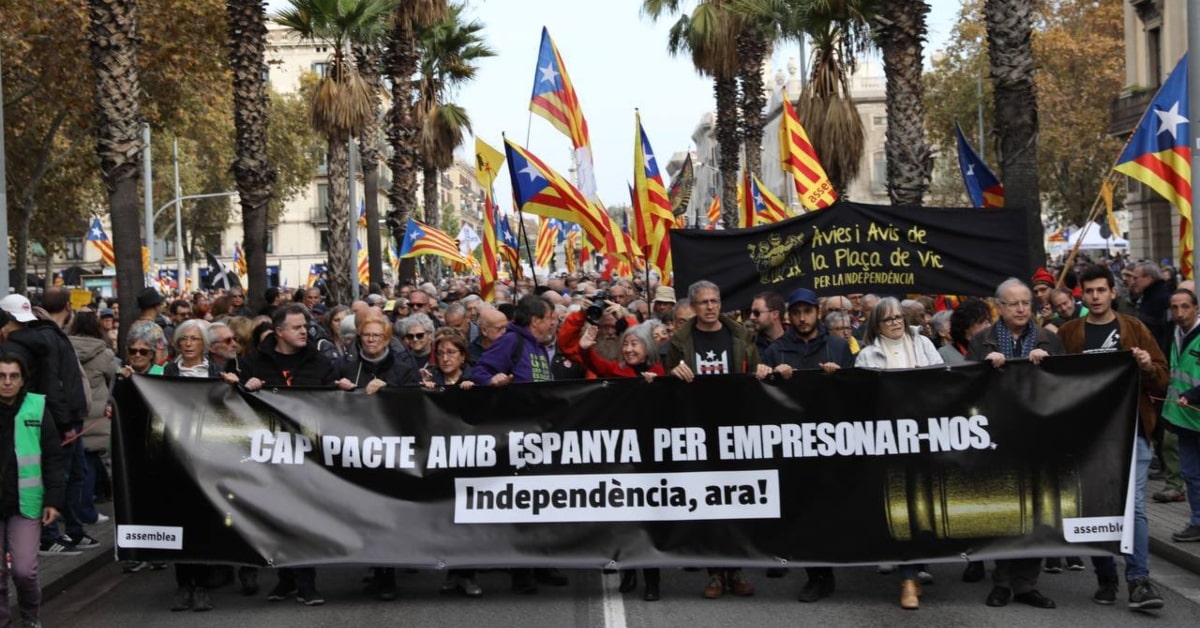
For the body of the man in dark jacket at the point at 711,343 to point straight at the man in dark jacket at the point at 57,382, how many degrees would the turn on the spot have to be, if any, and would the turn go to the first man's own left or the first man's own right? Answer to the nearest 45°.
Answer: approximately 90° to the first man's own right

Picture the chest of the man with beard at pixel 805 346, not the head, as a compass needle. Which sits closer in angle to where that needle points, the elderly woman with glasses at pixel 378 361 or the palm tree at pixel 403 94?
the elderly woman with glasses

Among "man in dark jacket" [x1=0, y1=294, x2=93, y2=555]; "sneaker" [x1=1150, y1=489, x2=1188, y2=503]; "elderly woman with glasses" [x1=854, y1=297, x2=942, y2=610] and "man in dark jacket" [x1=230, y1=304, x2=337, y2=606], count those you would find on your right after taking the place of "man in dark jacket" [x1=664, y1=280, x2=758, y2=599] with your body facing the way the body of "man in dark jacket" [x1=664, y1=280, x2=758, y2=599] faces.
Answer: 2

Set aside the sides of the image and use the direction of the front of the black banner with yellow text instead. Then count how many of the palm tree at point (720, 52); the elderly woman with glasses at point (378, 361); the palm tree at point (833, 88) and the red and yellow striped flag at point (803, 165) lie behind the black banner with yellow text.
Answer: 3

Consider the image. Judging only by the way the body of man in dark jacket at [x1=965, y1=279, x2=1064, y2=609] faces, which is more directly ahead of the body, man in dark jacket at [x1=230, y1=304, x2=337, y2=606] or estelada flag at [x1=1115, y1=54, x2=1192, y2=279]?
the man in dark jacket

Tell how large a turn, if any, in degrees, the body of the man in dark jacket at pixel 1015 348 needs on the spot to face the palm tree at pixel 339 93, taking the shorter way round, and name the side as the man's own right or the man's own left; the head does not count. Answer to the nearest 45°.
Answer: approximately 135° to the man's own right

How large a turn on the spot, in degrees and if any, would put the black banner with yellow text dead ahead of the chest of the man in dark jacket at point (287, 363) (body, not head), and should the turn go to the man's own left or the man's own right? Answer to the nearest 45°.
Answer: approximately 90° to the man's own left

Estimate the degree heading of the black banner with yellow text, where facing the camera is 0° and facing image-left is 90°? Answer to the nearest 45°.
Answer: approximately 0°

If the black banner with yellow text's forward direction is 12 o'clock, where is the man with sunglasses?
The man with sunglasses is roughly at 1 o'clock from the black banner with yellow text.

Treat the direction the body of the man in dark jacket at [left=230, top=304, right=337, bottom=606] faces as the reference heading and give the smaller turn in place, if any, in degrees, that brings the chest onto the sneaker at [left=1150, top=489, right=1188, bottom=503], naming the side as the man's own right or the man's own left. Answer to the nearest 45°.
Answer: approximately 90° to the man's own left
